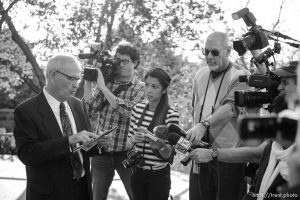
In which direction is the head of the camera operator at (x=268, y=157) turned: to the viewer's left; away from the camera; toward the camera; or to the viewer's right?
to the viewer's left

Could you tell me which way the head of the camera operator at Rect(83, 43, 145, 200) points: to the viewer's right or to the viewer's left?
to the viewer's left

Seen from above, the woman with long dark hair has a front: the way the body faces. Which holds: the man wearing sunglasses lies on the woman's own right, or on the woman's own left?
on the woman's own left

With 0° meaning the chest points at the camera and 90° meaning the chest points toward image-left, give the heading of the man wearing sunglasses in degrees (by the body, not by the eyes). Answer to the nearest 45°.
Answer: approximately 45°

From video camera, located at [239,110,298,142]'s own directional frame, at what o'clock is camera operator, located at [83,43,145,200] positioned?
The camera operator is roughly at 2 o'clock from the video camera.

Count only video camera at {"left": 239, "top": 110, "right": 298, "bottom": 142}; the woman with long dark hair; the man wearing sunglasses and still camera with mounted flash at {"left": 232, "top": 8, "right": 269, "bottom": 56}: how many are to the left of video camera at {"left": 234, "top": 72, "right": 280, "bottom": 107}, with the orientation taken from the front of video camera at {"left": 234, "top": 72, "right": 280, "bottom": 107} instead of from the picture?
1

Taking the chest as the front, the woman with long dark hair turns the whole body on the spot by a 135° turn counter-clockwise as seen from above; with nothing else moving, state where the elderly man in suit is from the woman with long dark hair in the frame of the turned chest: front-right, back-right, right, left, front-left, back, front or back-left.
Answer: back-right

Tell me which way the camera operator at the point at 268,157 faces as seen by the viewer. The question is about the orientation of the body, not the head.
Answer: to the viewer's left

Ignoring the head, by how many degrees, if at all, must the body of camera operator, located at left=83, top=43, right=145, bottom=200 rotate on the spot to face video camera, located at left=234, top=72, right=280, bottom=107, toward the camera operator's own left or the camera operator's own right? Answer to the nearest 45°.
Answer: approximately 90° to the camera operator's own left

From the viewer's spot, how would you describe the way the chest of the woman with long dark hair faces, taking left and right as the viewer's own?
facing the viewer and to the left of the viewer

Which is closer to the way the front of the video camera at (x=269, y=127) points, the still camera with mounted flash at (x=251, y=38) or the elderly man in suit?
the elderly man in suit

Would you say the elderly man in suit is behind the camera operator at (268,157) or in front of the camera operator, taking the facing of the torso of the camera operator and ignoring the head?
in front

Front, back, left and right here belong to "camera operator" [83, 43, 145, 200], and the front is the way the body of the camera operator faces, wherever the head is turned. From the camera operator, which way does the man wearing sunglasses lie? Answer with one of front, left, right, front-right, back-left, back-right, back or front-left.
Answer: left

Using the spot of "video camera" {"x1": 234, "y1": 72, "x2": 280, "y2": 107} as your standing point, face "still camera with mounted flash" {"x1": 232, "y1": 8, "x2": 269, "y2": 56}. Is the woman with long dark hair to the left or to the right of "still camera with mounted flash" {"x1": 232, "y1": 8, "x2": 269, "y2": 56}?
left

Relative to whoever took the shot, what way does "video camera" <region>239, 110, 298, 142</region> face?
facing to the left of the viewer

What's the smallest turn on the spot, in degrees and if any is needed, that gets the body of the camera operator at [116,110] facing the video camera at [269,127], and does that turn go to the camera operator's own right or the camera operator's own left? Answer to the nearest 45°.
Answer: approximately 45° to the camera operator's own left

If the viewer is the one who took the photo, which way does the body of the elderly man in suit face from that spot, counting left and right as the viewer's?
facing the viewer and to the right of the viewer

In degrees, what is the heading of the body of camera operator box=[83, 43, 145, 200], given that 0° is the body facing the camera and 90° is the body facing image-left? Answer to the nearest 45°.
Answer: approximately 45°

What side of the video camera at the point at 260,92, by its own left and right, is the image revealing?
left
